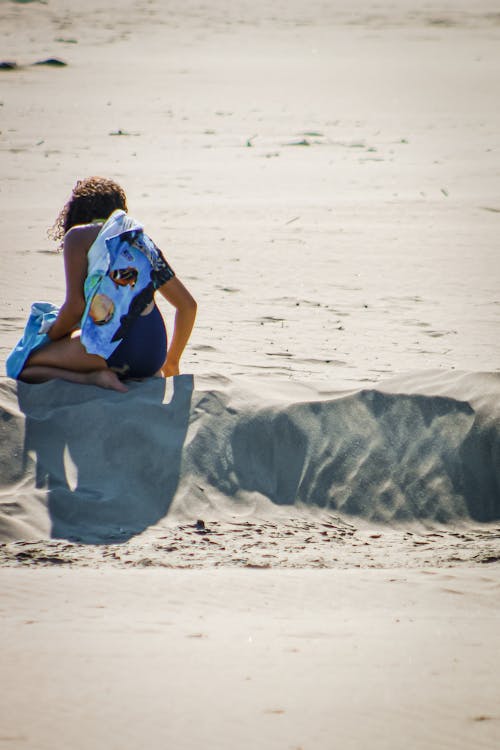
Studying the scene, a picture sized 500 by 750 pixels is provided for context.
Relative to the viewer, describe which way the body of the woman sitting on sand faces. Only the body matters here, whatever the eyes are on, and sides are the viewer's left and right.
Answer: facing away from the viewer and to the left of the viewer
